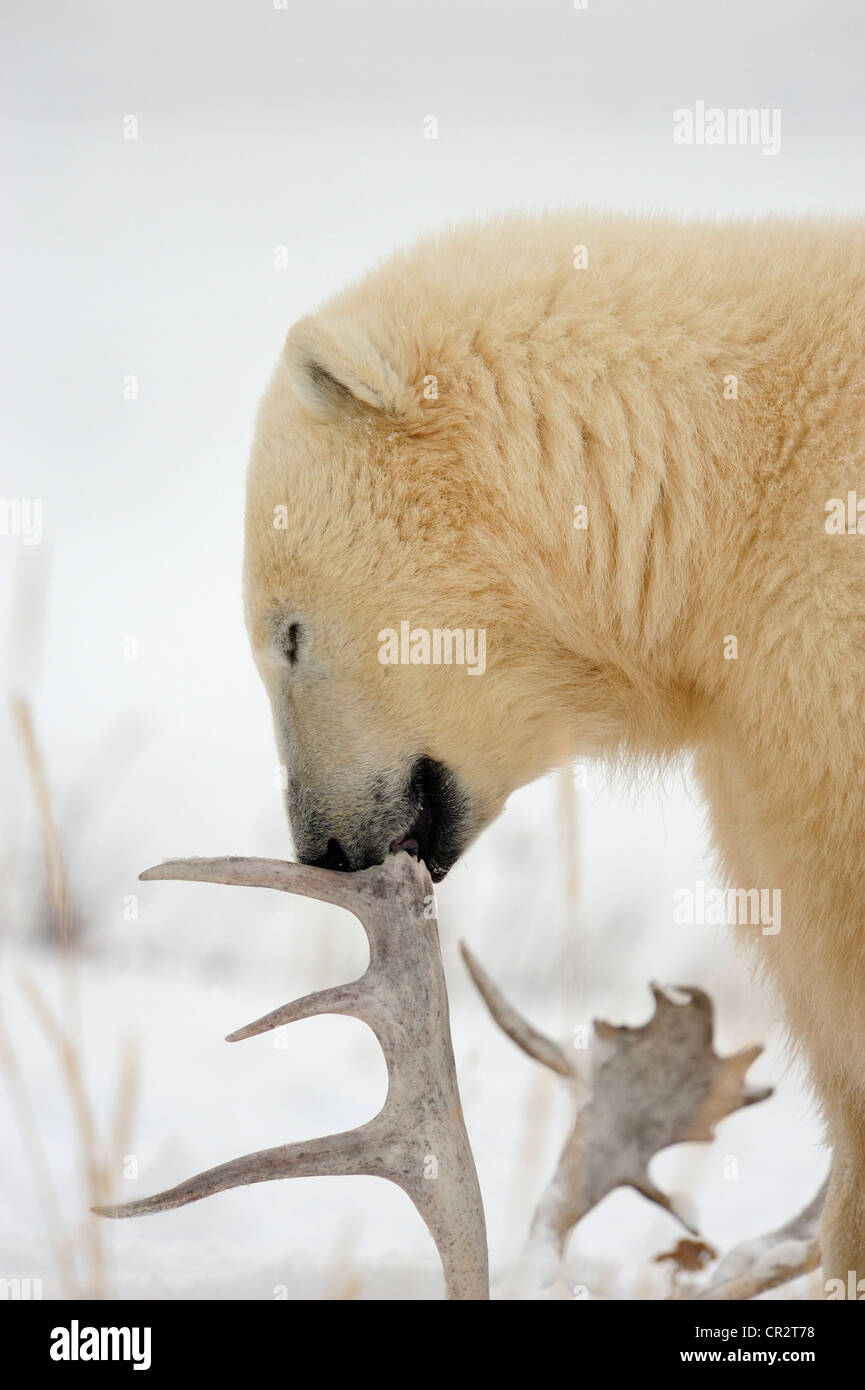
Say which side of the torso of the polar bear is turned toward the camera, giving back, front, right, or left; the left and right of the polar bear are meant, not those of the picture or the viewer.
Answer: left
